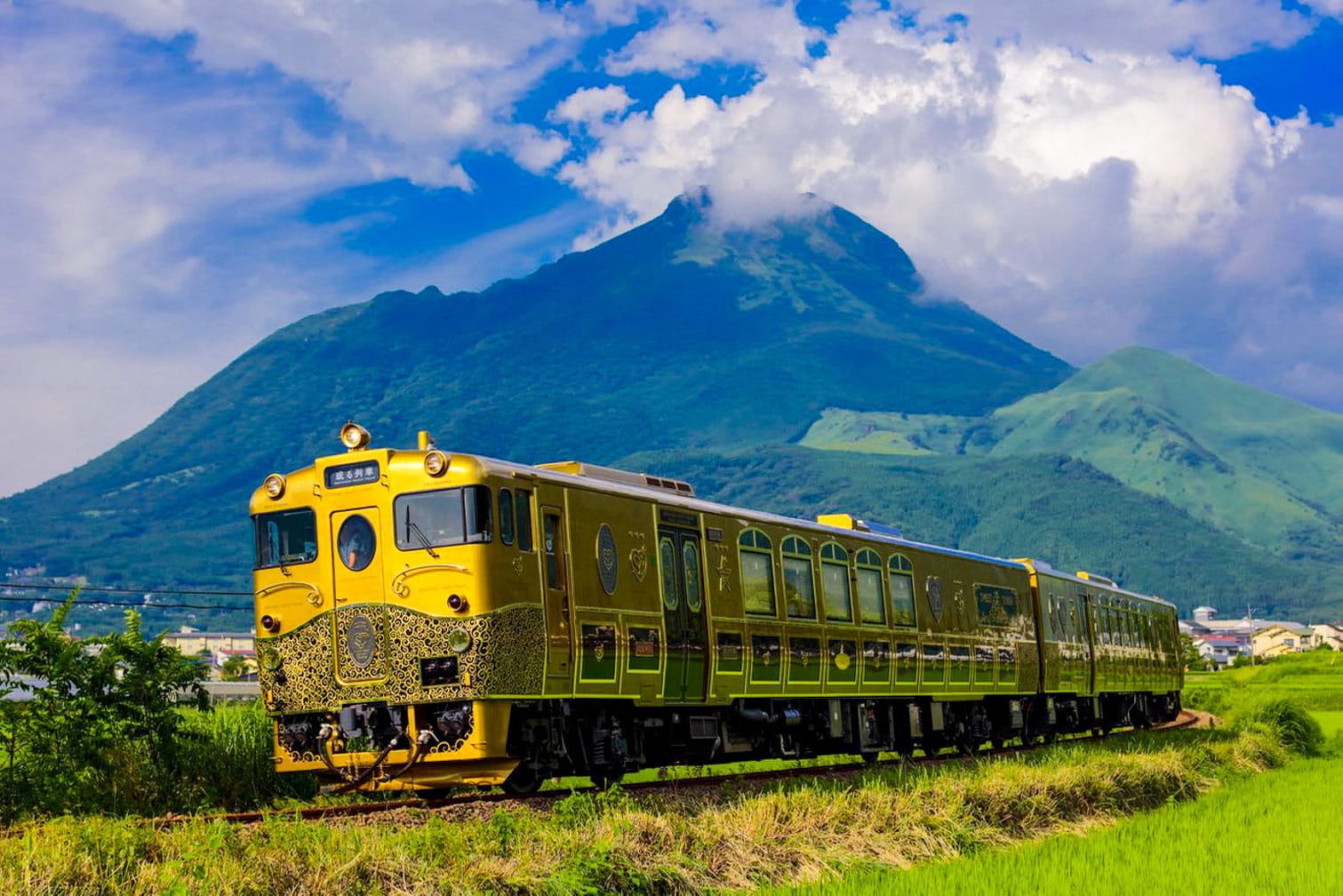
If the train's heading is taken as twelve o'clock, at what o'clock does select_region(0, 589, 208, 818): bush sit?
The bush is roughly at 1 o'clock from the train.

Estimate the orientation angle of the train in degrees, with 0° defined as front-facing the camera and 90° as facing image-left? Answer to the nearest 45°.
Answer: approximately 45°
